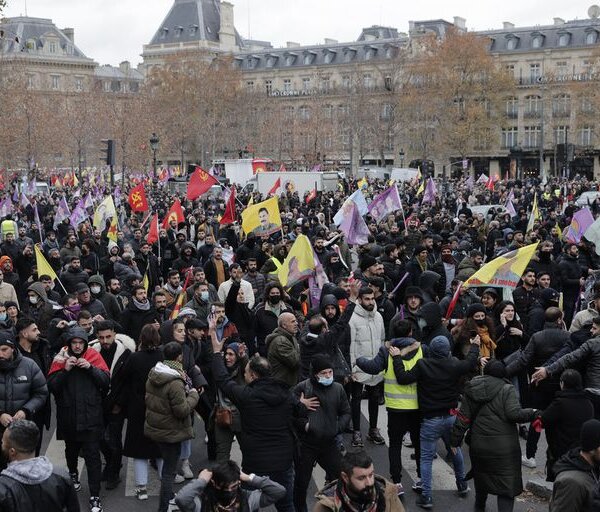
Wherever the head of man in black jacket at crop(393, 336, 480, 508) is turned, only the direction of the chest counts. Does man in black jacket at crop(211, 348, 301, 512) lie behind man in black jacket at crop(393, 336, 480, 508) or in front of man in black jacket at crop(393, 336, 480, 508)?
behind

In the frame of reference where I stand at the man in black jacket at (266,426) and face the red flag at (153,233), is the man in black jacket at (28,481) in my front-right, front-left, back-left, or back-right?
back-left

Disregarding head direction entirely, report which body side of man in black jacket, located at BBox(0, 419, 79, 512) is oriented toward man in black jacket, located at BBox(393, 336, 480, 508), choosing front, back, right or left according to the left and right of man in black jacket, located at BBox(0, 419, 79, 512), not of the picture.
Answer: right

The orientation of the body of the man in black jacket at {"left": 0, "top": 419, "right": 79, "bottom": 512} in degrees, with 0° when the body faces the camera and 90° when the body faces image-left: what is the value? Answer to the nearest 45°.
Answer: approximately 135°

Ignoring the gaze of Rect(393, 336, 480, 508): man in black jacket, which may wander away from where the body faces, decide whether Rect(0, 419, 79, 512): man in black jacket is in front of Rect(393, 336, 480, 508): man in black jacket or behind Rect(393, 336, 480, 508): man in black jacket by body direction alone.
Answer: behind

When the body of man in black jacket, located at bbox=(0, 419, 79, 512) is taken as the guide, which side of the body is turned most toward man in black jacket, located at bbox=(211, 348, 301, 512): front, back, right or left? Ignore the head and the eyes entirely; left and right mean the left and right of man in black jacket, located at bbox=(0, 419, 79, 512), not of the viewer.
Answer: right

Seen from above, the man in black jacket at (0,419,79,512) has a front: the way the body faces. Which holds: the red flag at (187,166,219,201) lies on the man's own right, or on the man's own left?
on the man's own right

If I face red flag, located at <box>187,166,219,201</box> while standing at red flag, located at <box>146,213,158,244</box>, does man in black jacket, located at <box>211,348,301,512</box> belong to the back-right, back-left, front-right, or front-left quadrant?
back-right

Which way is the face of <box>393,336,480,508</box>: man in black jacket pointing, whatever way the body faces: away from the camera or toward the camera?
away from the camera

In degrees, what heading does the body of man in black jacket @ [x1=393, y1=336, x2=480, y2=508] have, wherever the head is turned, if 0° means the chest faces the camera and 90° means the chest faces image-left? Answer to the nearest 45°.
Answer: approximately 180°
